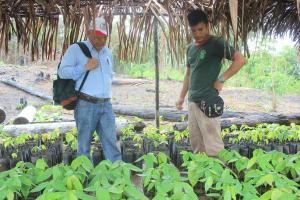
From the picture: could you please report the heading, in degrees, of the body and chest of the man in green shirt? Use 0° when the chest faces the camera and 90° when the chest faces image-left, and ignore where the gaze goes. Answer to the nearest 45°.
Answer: approximately 45°
